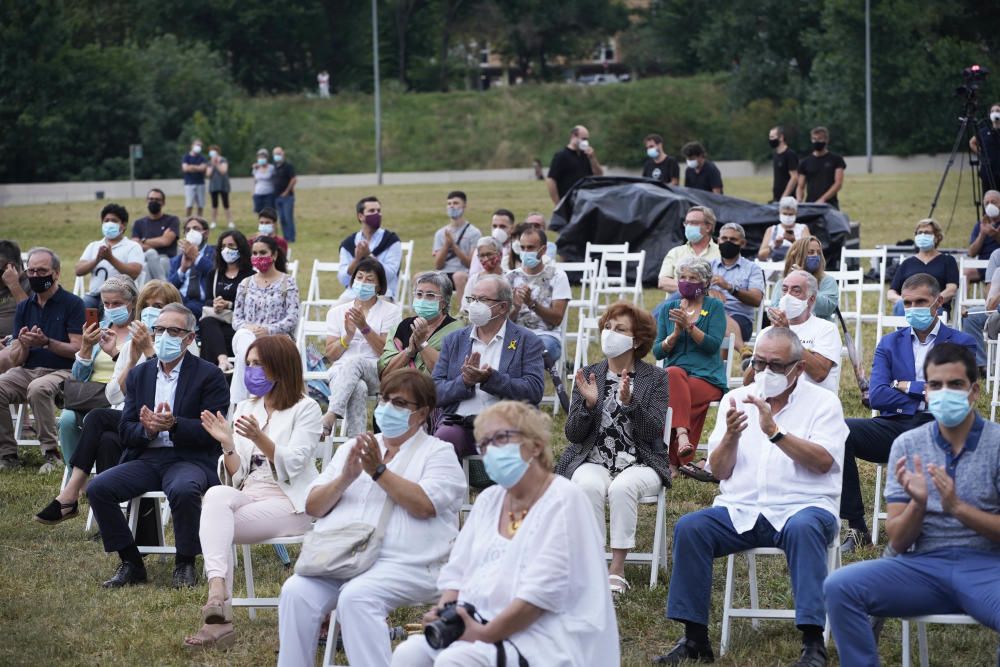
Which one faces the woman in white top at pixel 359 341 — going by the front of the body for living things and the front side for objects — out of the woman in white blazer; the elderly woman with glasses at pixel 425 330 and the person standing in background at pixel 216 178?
the person standing in background

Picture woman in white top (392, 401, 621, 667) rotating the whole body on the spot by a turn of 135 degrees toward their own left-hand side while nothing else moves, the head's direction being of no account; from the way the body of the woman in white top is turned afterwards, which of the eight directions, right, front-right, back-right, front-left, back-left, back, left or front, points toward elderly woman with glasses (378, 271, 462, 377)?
left

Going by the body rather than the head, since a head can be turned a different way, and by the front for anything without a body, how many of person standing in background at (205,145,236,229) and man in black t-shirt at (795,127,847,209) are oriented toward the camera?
2

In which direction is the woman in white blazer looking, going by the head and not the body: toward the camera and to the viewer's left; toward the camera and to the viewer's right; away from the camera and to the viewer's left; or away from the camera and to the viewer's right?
toward the camera and to the viewer's left

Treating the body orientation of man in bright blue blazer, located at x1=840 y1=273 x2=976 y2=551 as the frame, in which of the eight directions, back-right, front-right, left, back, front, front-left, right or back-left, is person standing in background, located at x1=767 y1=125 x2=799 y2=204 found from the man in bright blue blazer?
back-right

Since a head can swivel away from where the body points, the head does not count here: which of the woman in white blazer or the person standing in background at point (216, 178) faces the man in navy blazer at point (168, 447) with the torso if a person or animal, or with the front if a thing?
the person standing in background

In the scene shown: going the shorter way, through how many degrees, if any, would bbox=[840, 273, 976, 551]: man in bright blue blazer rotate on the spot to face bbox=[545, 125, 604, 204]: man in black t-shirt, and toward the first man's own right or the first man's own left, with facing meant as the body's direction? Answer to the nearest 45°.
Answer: approximately 135° to the first man's own right

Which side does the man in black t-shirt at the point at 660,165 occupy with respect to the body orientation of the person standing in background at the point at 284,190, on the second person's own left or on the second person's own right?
on the second person's own left

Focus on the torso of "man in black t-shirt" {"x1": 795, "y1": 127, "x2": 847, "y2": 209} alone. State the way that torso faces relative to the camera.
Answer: toward the camera

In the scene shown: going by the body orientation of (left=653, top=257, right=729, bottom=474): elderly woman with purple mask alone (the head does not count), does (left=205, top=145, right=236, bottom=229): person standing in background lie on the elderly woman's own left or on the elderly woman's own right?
on the elderly woman's own right

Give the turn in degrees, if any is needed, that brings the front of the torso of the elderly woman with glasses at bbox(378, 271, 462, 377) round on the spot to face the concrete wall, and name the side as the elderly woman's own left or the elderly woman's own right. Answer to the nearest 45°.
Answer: approximately 135° to the elderly woman's own right

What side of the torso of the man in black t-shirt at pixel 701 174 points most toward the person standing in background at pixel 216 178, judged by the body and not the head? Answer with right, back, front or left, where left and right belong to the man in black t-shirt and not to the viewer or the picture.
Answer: right
